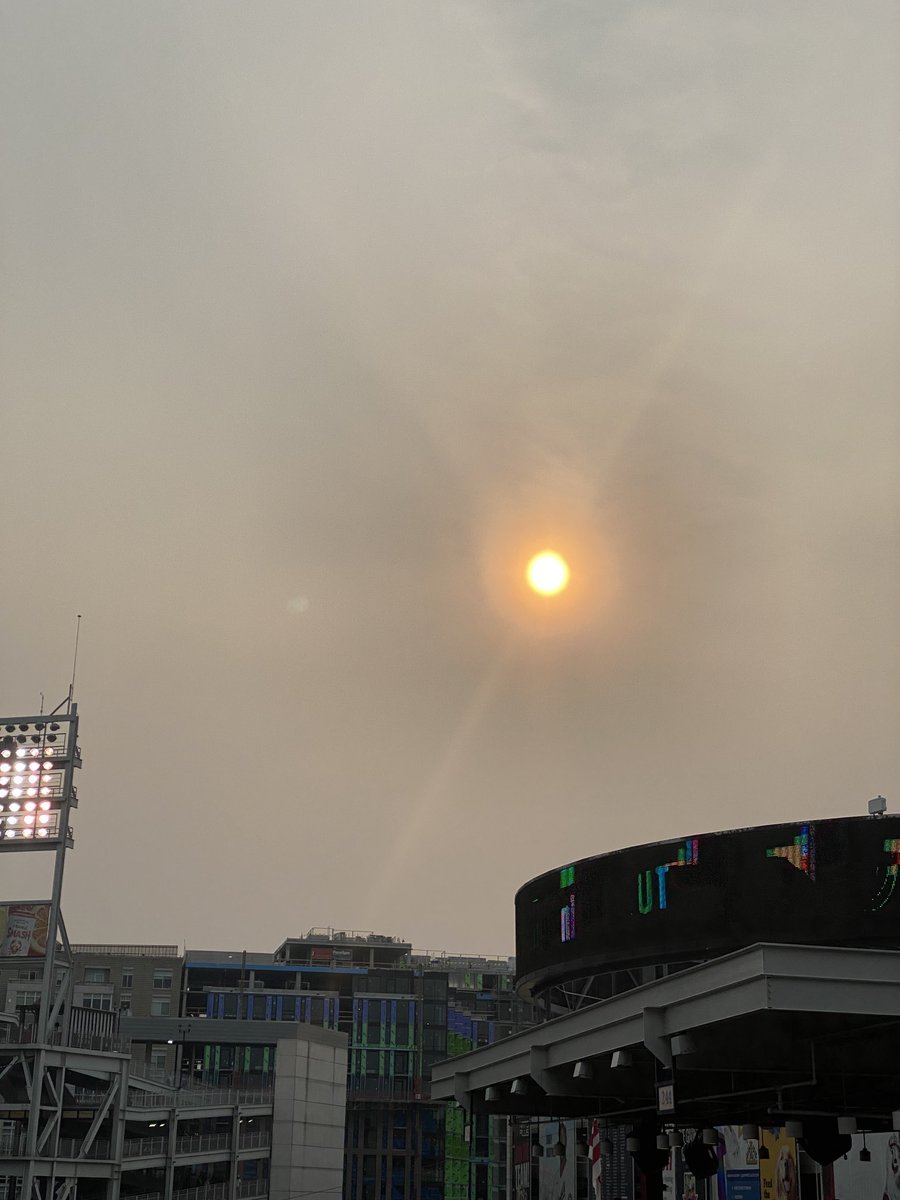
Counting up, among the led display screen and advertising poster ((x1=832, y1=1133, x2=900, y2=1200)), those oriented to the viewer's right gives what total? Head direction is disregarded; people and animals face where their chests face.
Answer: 0

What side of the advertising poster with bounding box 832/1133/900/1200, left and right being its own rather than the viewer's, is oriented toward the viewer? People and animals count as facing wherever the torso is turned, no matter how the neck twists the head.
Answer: front

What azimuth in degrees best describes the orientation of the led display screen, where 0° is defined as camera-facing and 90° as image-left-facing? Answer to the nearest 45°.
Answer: approximately 45°
